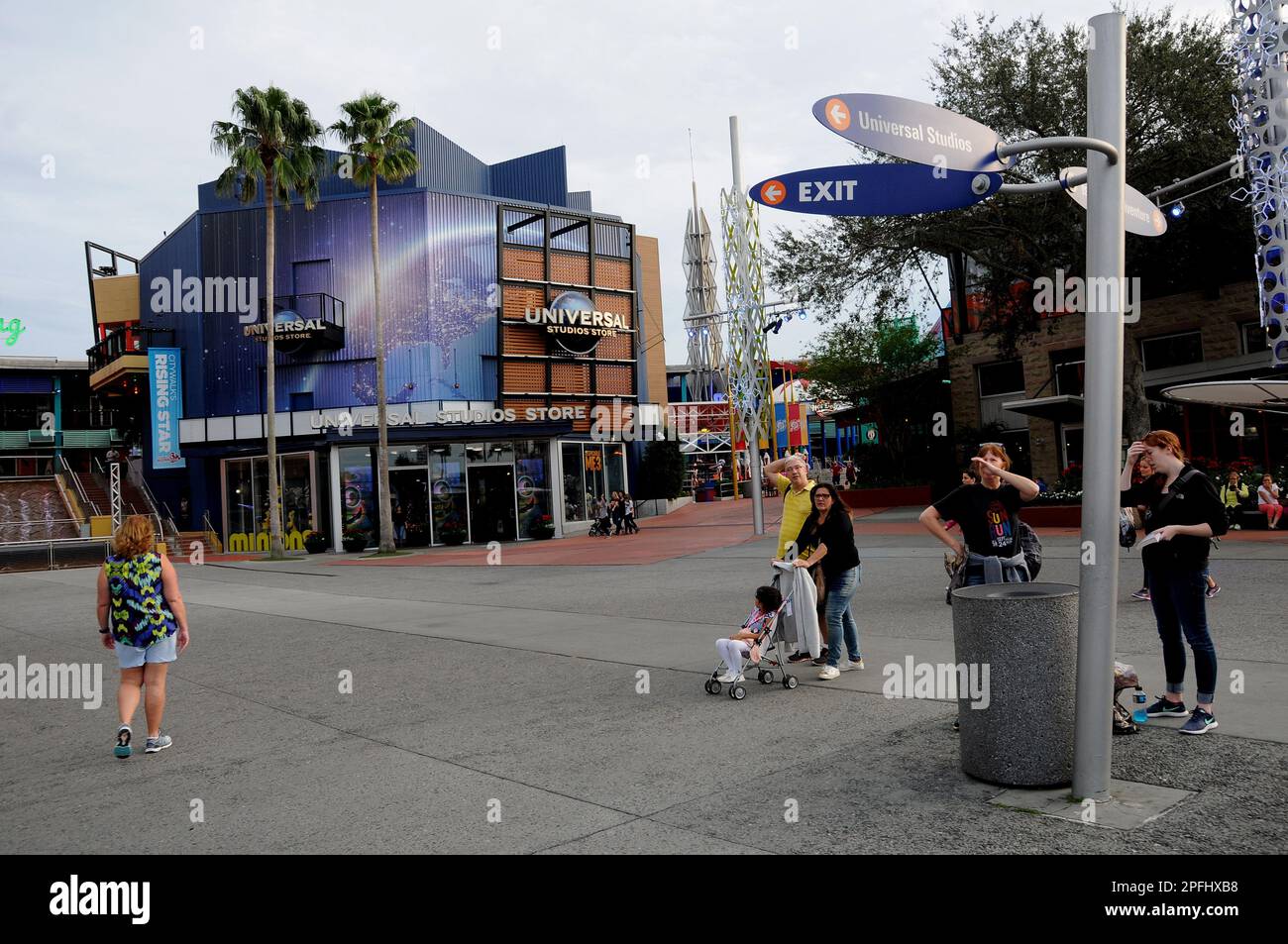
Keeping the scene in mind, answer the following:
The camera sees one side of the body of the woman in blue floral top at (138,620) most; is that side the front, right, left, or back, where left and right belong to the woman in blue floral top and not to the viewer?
back

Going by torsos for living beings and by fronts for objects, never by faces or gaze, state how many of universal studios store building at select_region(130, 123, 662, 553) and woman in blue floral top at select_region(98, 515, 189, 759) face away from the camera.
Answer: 1

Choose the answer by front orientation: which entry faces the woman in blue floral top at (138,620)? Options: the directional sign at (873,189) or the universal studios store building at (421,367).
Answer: the universal studios store building

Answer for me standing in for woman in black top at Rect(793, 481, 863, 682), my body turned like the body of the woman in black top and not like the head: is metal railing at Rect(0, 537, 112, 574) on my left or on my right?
on my right

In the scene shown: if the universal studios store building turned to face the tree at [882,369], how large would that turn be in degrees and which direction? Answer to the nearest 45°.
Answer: approximately 90° to its left

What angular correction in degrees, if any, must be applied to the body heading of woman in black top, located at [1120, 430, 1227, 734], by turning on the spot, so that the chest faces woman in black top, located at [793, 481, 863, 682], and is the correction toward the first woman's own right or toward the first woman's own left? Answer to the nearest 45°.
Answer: approximately 90° to the first woman's own right

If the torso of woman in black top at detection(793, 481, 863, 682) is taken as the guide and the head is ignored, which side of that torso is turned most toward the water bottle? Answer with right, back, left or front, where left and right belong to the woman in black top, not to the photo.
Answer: left

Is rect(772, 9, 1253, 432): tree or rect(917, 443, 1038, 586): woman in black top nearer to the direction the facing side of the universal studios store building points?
the woman in black top

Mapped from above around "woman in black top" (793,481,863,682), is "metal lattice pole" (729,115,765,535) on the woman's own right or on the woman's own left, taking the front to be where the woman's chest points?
on the woman's own right

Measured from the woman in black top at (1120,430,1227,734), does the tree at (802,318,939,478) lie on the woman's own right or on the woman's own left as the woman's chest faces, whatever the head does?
on the woman's own right
